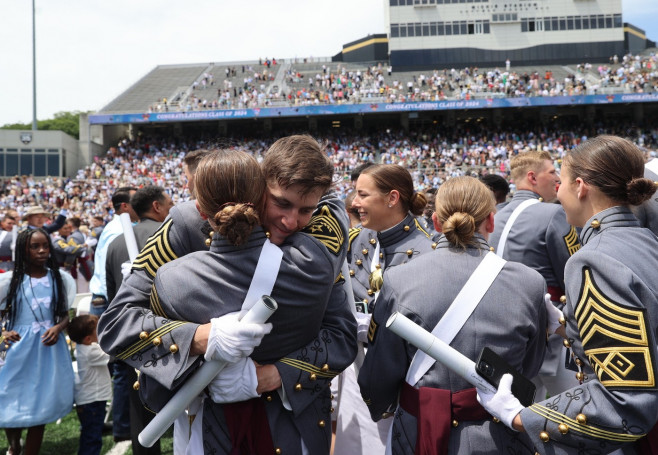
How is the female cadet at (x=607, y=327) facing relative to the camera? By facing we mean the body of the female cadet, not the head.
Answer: to the viewer's left

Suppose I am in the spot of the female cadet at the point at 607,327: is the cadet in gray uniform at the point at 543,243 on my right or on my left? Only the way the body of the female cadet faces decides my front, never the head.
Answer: on my right

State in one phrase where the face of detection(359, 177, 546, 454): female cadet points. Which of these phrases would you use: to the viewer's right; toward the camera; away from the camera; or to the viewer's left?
away from the camera
